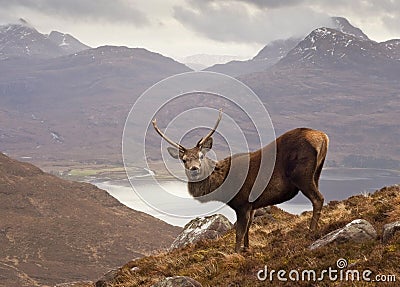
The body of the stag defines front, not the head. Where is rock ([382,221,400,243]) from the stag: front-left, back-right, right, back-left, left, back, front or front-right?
back-left

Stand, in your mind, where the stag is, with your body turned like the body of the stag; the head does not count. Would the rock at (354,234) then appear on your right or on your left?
on your left

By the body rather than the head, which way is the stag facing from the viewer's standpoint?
to the viewer's left

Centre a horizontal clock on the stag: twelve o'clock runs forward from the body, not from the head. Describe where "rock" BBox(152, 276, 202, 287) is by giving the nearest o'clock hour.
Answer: The rock is roughly at 10 o'clock from the stag.
